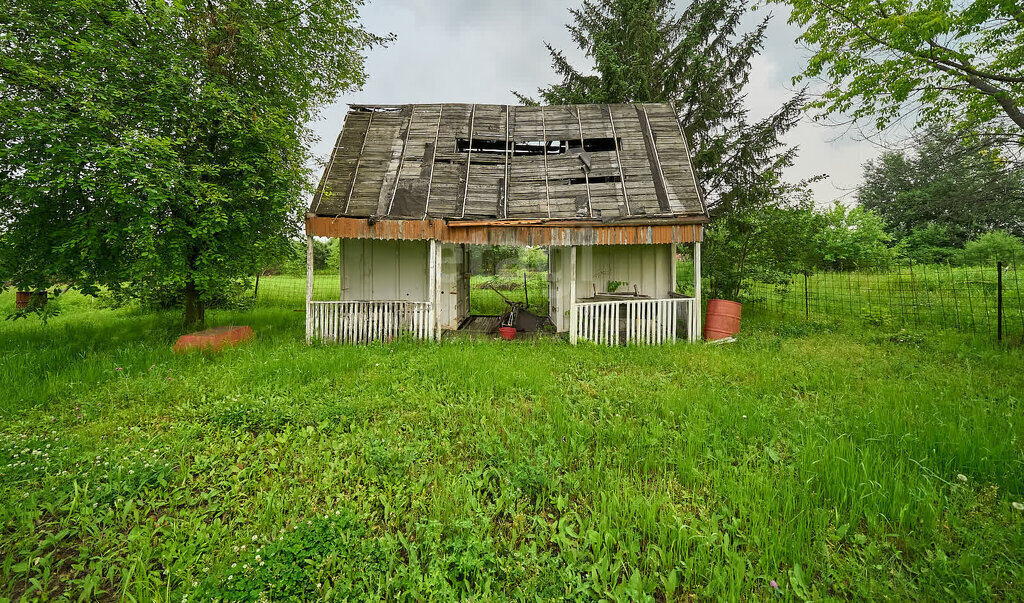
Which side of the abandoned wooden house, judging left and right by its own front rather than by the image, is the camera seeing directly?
front

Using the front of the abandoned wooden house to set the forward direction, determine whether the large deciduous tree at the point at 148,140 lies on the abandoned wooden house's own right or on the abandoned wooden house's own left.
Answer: on the abandoned wooden house's own right

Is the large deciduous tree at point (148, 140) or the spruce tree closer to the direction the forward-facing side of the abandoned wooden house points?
the large deciduous tree

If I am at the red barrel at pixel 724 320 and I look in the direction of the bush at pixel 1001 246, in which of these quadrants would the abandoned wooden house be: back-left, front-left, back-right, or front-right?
back-left

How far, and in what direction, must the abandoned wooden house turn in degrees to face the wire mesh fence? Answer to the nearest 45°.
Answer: approximately 90° to its left
